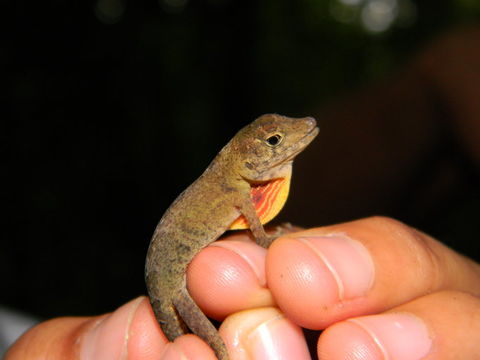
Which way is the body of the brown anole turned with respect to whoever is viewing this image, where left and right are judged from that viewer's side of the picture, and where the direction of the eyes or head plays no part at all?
facing to the right of the viewer
